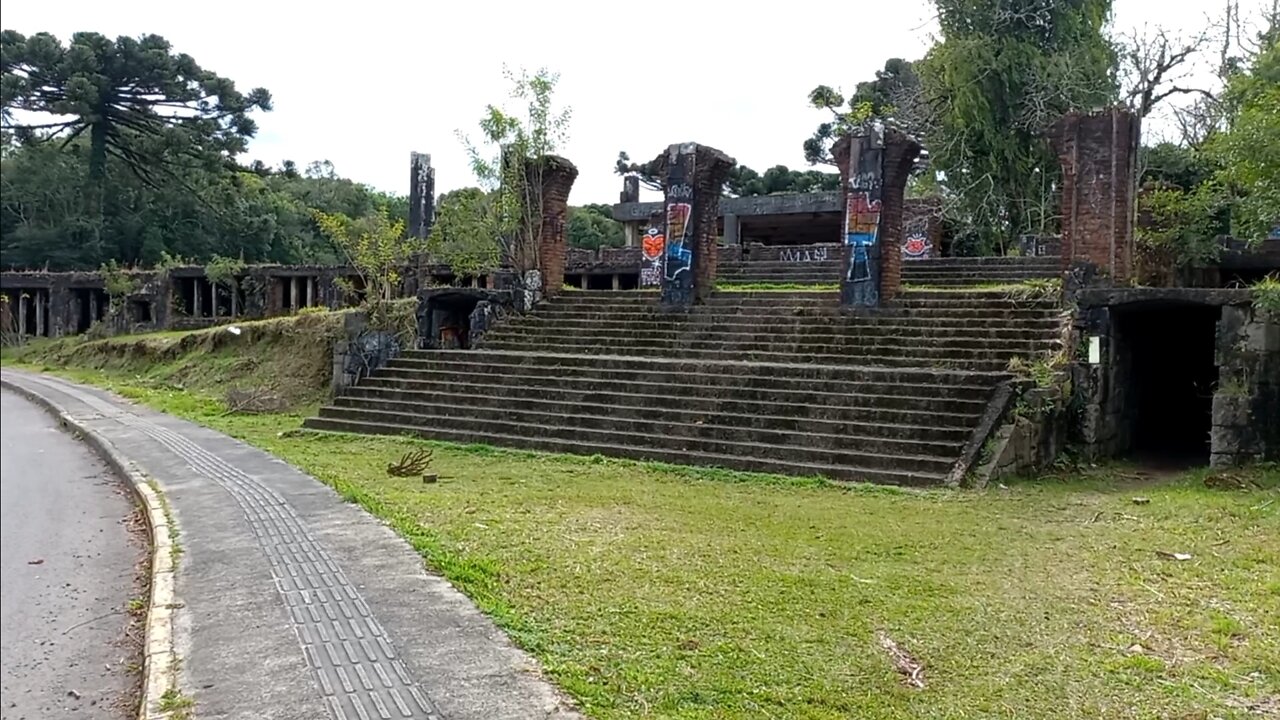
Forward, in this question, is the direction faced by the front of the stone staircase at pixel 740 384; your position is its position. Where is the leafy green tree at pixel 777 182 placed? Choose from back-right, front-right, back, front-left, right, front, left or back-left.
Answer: back-right

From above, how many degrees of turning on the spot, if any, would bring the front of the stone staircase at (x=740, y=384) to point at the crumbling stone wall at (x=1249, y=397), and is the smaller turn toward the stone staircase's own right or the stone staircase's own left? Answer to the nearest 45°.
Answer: approximately 90° to the stone staircase's own left

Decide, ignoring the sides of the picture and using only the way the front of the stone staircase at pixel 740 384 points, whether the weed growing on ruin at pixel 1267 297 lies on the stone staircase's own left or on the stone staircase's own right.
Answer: on the stone staircase's own left

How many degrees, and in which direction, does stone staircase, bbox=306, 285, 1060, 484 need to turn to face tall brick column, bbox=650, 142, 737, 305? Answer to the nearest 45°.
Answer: approximately 135° to its right

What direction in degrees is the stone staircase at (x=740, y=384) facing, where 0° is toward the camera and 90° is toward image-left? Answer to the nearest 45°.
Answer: approximately 45°

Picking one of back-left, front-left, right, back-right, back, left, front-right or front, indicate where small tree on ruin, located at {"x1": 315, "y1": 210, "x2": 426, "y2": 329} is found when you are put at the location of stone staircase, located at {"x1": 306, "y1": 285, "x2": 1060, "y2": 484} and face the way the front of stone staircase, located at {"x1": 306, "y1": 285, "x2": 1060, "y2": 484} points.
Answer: right

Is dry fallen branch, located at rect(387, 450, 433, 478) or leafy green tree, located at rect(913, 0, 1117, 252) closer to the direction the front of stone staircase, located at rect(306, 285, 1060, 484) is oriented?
the dry fallen branch

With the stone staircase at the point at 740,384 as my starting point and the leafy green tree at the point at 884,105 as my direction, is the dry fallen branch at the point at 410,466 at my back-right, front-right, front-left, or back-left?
back-left

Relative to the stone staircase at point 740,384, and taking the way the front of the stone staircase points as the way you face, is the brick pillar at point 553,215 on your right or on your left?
on your right

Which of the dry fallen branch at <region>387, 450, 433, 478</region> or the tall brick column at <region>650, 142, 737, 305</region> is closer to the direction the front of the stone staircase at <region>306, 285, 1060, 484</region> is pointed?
the dry fallen branch

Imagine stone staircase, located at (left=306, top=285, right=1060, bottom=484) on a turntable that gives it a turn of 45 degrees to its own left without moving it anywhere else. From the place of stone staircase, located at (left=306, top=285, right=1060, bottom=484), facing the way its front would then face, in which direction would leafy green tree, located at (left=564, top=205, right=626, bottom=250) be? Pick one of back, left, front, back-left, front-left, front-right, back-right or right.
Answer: back

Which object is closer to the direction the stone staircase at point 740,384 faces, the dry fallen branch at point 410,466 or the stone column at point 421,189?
the dry fallen branch

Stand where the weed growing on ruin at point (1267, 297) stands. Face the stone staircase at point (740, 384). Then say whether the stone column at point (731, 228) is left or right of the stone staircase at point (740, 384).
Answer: right
